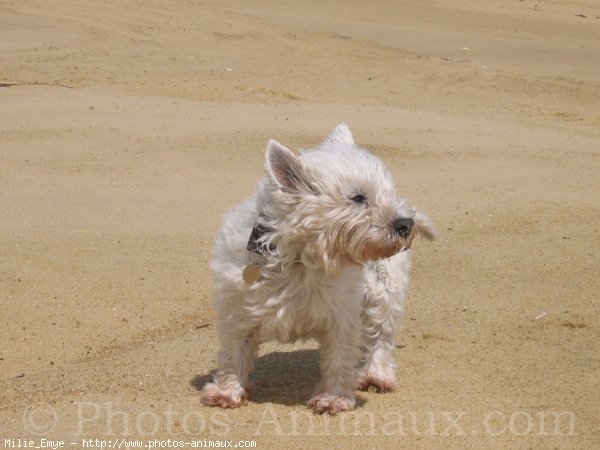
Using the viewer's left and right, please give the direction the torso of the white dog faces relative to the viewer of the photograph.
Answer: facing the viewer and to the left of the viewer
